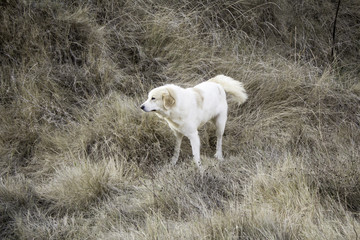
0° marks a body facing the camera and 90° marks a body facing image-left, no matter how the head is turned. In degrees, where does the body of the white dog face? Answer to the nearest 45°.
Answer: approximately 45°
